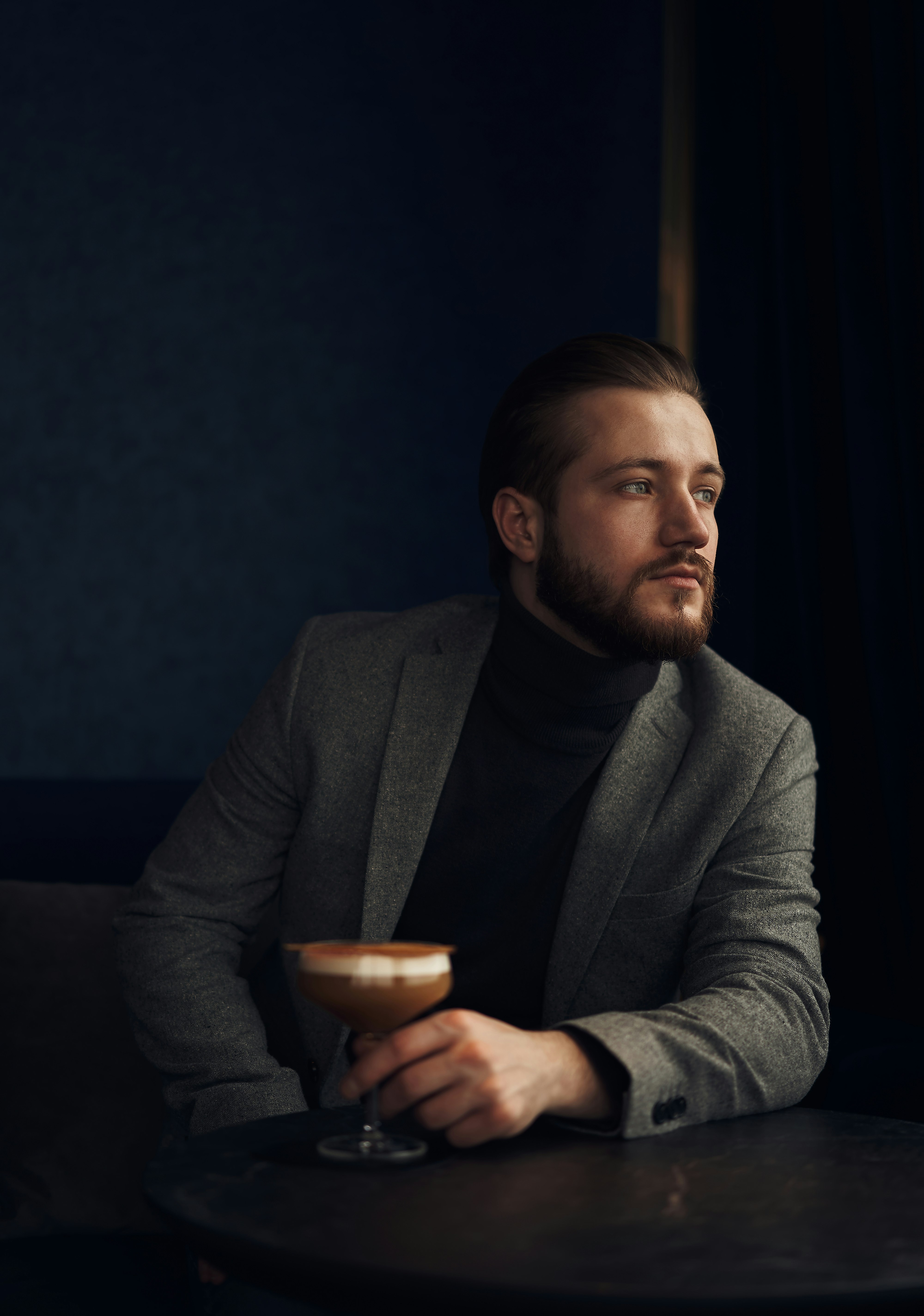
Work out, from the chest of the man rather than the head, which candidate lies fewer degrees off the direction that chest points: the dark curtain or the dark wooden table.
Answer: the dark wooden table

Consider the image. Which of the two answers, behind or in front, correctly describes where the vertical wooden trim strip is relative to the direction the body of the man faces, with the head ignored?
behind

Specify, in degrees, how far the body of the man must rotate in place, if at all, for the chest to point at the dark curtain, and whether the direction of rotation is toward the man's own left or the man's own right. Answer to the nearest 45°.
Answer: approximately 135° to the man's own left

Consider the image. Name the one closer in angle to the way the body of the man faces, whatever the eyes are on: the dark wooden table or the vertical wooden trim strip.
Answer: the dark wooden table

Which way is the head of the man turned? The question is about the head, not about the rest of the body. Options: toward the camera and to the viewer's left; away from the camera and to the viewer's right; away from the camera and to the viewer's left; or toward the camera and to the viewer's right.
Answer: toward the camera and to the viewer's right

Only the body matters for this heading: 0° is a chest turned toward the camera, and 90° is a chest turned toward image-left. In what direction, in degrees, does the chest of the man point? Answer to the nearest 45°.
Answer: approximately 0°
